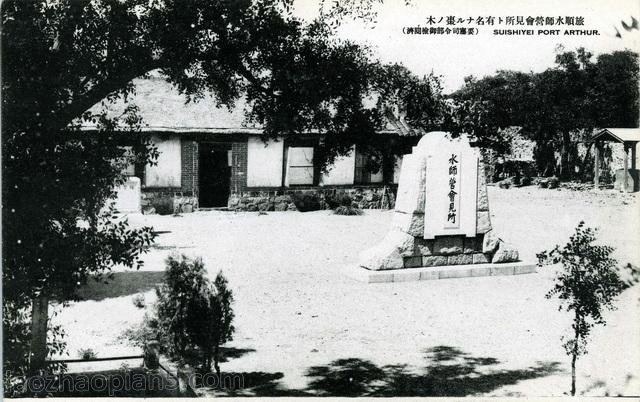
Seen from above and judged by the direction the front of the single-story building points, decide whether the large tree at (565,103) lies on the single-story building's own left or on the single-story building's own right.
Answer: on the single-story building's own left

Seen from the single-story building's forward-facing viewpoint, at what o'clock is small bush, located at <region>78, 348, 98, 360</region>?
The small bush is roughly at 12 o'clock from the single-story building.

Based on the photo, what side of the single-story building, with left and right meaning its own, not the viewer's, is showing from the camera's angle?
front

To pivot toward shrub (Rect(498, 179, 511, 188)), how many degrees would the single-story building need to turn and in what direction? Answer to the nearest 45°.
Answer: approximately 135° to its left

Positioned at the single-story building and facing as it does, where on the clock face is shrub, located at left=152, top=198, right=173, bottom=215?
The shrub is roughly at 2 o'clock from the single-story building.

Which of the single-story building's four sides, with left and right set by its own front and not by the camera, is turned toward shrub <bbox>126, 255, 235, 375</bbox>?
front

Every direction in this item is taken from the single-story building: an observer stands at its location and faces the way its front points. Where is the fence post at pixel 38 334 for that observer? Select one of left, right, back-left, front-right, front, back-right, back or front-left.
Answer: front

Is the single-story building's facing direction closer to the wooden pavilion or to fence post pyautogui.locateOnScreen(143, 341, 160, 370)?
the fence post

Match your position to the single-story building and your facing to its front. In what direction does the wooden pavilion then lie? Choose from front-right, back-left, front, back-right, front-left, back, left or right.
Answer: left

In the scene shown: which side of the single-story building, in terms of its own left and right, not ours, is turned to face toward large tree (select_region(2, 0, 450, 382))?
front
